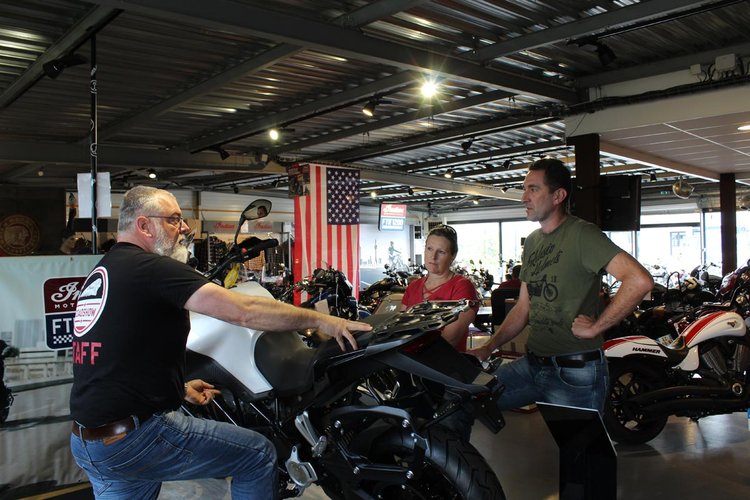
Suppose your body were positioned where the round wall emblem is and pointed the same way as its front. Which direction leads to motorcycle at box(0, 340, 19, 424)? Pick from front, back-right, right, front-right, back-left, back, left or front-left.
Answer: front

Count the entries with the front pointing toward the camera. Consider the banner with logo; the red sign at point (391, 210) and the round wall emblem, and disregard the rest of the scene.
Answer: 3

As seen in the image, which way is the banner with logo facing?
toward the camera

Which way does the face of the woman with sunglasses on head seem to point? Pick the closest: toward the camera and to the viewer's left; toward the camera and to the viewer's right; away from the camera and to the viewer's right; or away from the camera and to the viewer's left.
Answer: toward the camera and to the viewer's left

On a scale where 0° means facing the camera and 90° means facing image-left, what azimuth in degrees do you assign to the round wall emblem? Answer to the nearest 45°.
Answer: approximately 0°

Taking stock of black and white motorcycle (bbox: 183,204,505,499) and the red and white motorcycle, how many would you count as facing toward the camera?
0

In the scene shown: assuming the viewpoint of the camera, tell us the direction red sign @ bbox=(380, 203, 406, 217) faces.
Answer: facing the viewer

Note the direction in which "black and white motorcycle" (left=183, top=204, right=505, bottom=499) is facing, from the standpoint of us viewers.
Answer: facing away from the viewer and to the left of the viewer

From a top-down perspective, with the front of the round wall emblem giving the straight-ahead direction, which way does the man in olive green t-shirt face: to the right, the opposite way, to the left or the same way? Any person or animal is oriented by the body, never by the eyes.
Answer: to the right

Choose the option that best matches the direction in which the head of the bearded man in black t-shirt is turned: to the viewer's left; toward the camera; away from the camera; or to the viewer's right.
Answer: to the viewer's right
